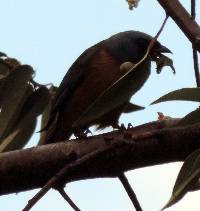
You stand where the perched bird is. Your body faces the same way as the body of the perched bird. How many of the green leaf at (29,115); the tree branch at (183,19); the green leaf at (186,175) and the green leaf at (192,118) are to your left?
0

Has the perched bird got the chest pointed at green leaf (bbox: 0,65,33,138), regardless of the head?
no

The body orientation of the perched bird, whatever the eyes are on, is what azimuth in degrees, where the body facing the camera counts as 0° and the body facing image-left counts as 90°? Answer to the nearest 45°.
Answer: approximately 270°

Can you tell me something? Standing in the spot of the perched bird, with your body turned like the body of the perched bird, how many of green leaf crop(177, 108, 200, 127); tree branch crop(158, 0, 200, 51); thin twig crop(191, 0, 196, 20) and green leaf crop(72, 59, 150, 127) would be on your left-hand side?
0

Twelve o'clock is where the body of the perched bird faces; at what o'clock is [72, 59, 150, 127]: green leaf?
The green leaf is roughly at 3 o'clock from the perched bird.

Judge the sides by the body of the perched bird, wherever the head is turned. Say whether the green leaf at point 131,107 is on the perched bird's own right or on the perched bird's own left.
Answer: on the perched bird's own right

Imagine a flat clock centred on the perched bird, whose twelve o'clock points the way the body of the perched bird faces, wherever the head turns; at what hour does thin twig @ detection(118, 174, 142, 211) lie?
The thin twig is roughly at 3 o'clock from the perched bird.

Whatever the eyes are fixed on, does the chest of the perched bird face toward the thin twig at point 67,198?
no

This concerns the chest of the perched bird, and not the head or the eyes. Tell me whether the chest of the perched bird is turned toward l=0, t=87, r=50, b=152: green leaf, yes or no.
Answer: no
